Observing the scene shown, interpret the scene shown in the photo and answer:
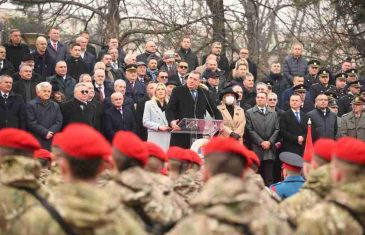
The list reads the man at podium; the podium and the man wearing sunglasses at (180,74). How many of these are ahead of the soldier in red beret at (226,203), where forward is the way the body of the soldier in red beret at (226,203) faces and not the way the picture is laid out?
3

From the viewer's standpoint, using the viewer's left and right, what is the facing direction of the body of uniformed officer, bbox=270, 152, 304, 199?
facing away from the viewer and to the left of the viewer

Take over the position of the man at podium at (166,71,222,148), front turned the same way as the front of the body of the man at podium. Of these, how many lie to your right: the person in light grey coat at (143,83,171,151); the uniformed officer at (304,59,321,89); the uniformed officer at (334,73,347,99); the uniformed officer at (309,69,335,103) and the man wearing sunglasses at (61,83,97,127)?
2

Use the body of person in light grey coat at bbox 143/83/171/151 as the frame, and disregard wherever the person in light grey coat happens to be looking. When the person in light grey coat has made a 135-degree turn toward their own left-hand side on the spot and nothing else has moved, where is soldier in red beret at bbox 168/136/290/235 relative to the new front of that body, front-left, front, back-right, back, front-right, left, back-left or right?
back

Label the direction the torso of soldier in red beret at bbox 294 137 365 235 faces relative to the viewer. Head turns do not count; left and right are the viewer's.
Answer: facing away from the viewer and to the left of the viewer

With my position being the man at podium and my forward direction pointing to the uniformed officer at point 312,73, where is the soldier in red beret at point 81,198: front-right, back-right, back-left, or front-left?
back-right

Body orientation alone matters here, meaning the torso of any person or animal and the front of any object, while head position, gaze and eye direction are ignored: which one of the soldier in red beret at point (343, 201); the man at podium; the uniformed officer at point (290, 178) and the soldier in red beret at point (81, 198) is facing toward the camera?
the man at podium

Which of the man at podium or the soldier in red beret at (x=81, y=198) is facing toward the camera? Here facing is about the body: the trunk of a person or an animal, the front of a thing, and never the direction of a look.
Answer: the man at podium

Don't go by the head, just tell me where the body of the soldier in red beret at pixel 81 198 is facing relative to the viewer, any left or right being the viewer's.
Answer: facing away from the viewer

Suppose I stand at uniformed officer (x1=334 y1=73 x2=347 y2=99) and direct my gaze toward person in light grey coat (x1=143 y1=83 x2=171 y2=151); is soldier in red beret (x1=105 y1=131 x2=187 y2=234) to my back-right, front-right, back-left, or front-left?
front-left

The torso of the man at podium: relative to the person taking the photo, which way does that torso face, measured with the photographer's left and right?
facing the viewer

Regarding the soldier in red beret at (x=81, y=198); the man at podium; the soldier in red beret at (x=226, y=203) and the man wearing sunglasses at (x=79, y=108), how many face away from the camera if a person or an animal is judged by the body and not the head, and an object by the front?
2

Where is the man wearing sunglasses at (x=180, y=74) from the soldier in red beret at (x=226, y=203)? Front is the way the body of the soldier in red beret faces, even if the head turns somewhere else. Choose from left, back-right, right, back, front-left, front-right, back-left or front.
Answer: front

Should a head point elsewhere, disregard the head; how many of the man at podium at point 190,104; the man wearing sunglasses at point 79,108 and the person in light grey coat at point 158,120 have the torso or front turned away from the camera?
0

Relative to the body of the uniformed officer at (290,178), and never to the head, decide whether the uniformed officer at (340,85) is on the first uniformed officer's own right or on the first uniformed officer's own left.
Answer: on the first uniformed officer's own right

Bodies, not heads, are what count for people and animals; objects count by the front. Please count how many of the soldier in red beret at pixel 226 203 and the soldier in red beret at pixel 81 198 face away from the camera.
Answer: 2

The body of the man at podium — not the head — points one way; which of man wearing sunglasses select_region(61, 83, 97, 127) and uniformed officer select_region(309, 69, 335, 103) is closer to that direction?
the man wearing sunglasses

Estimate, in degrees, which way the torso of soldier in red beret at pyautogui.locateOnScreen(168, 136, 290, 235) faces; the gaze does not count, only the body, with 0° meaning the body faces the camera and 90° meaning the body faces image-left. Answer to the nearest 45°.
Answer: approximately 180°

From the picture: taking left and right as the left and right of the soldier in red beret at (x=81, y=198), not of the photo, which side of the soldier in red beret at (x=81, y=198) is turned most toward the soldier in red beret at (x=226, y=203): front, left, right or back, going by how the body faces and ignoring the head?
right
